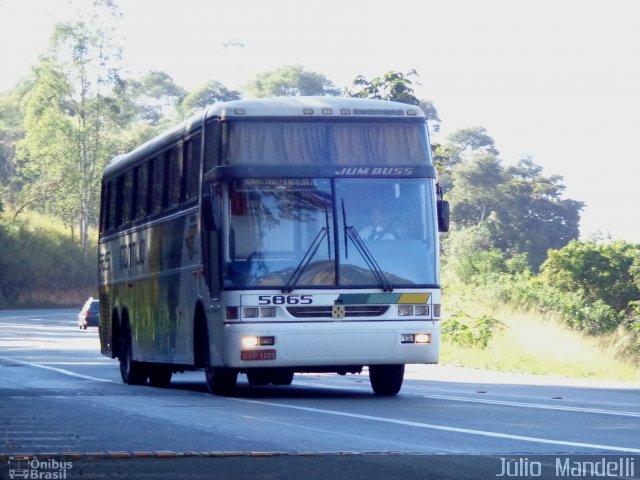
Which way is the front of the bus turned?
toward the camera

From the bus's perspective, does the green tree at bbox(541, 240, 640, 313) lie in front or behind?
behind
